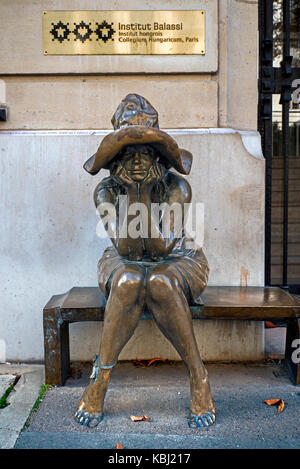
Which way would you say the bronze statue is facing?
toward the camera

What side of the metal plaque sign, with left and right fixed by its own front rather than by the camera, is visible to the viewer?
front

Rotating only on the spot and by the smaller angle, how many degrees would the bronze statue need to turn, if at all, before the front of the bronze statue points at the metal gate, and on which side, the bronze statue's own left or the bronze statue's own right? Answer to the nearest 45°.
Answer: approximately 135° to the bronze statue's own left

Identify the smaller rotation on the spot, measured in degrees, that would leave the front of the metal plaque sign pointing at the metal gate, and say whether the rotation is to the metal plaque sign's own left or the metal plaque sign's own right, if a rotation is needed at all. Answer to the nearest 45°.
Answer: approximately 90° to the metal plaque sign's own left

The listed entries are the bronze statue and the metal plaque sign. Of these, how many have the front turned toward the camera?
2
